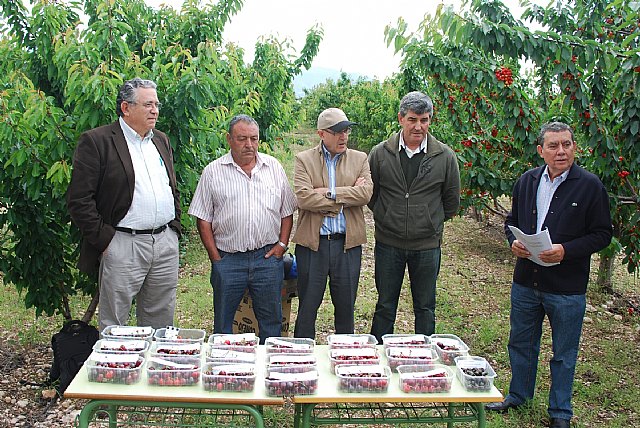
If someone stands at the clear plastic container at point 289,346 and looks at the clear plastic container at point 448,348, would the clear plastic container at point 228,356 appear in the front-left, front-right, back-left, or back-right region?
back-right

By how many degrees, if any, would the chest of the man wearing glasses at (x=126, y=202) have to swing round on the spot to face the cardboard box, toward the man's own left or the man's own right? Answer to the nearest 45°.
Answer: approximately 90° to the man's own left

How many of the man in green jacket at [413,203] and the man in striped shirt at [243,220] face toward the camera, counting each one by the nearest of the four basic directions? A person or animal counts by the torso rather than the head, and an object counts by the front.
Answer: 2

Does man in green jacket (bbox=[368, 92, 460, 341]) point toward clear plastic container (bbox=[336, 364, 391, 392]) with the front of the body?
yes

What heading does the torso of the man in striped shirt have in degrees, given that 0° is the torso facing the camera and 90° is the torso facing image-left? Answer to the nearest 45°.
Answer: approximately 0°

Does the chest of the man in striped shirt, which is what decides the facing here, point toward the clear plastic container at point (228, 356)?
yes
